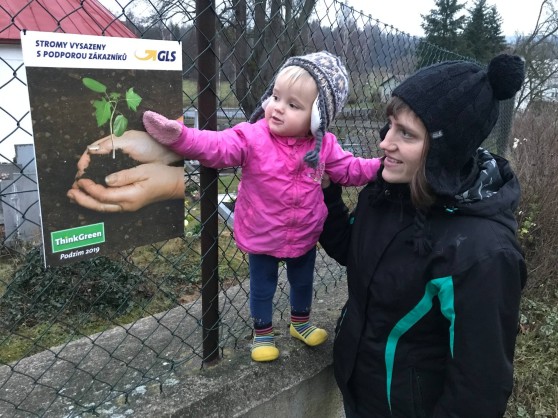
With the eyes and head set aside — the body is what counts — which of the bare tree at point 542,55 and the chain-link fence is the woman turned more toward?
the chain-link fence

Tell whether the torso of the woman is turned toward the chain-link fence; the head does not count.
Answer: no

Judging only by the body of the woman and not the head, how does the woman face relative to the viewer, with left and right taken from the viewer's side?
facing the viewer and to the left of the viewer

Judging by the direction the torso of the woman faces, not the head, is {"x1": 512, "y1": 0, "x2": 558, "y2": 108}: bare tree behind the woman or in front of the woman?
behind
